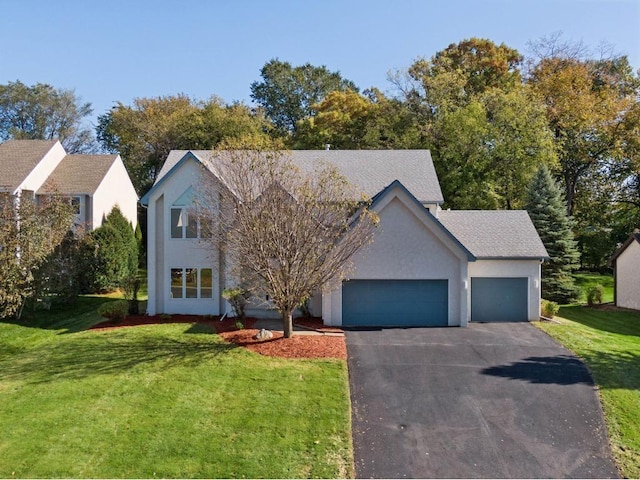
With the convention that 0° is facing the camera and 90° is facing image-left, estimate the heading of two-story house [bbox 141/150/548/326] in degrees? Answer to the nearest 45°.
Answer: approximately 0°

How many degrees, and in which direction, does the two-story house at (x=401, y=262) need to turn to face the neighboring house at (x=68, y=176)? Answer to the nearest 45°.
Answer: approximately 135° to its right

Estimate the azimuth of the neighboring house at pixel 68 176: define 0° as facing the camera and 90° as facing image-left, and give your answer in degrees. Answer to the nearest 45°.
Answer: approximately 45°

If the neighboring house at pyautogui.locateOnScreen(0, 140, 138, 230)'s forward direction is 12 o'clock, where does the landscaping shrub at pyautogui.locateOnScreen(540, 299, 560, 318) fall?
The landscaping shrub is roughly at 9 o'clock from the neighboring house.

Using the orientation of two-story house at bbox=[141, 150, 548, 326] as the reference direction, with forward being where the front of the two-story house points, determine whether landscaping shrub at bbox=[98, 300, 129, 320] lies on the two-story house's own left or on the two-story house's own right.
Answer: on the two-story house's own right

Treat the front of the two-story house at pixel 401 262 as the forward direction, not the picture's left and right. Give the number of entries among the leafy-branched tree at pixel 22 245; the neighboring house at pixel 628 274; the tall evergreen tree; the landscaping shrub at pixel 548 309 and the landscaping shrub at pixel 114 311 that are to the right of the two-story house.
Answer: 2

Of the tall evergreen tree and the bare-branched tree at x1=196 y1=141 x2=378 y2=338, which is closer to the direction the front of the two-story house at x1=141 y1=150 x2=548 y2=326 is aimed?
the bare-branched tree

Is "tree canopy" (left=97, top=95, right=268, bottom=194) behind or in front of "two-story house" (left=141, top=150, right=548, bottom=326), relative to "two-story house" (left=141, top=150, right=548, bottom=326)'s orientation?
behind

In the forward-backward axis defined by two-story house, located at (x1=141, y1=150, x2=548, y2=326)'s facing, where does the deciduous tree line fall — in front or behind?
behind
